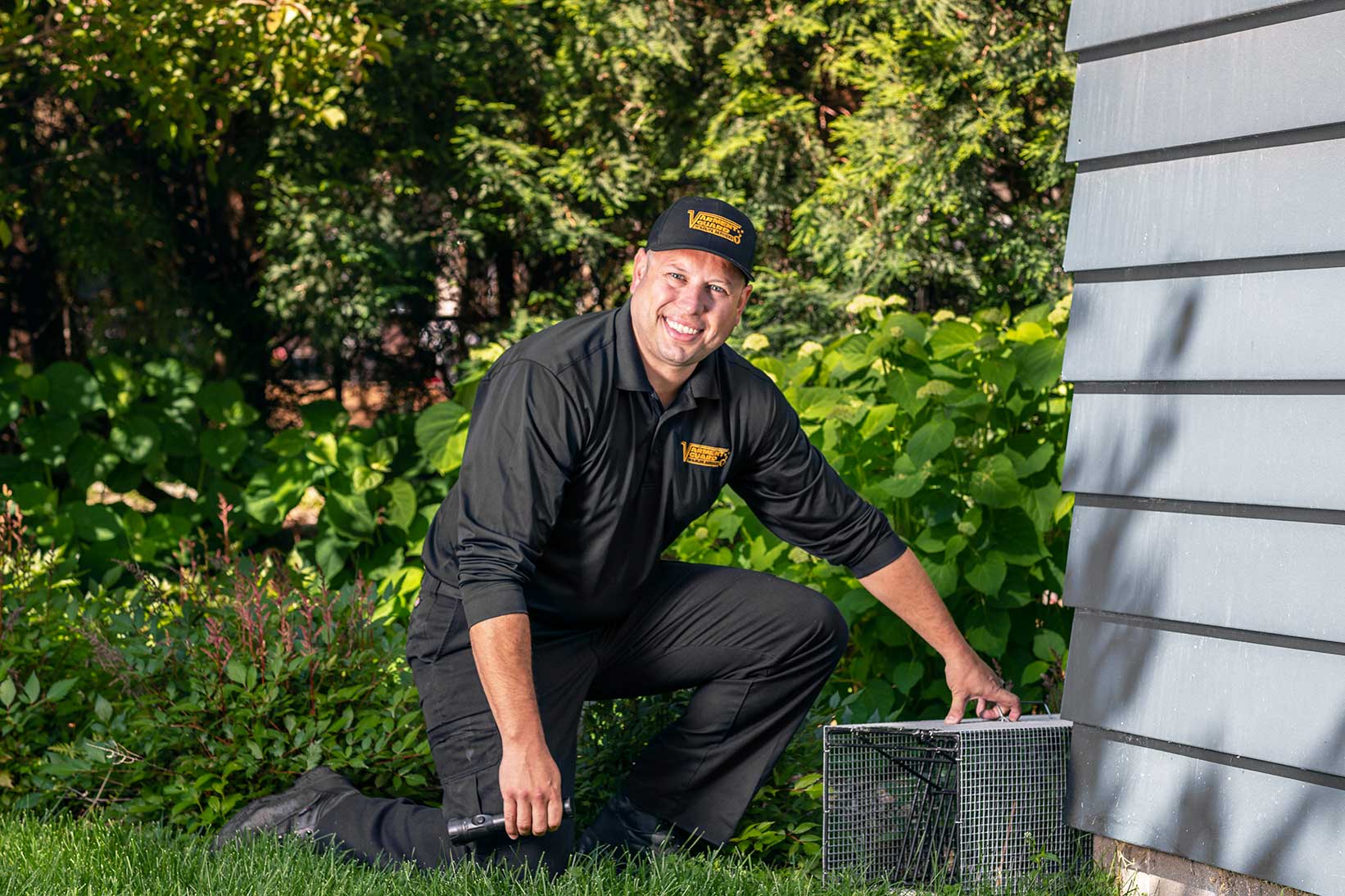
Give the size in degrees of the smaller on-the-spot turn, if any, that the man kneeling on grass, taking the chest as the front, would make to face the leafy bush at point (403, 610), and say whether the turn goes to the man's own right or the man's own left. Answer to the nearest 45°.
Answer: approximately 180°

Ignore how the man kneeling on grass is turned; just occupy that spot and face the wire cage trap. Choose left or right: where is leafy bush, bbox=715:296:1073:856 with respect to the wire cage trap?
left

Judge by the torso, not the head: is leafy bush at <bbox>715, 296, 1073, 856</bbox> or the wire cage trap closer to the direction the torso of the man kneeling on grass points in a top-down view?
the wire cage trap

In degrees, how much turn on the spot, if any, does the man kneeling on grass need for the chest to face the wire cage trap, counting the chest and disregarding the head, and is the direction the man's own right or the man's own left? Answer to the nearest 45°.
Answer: approximately 45° to the man's own left

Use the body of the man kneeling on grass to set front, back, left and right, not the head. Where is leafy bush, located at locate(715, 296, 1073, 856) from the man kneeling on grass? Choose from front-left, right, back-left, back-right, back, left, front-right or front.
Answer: left

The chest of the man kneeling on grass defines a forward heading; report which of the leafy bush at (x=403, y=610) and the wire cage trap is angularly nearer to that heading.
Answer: the wire cage trap

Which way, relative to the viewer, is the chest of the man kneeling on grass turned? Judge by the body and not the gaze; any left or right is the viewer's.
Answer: facing the viewer and to the right of the viewer

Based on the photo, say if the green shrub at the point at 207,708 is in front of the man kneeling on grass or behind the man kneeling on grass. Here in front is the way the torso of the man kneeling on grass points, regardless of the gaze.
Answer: behind
